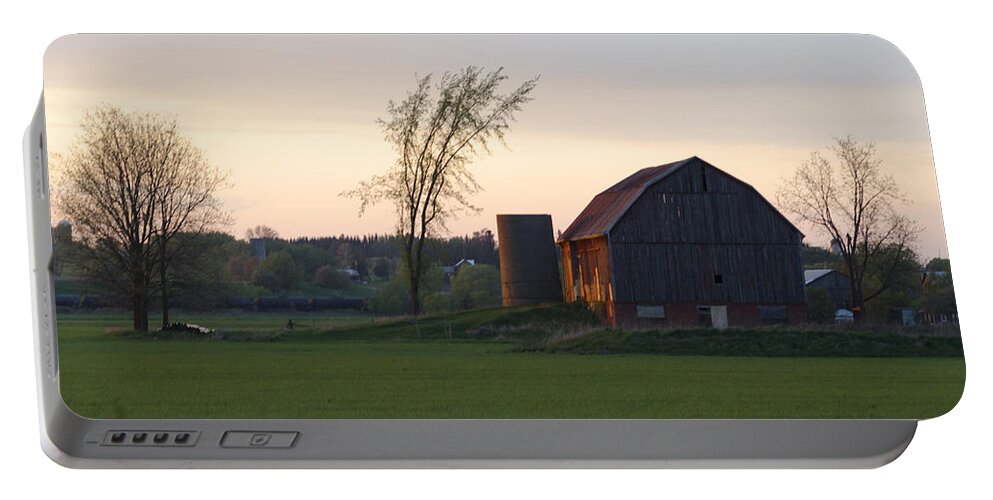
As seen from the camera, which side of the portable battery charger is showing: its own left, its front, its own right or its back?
front
